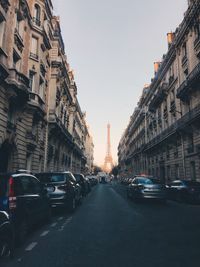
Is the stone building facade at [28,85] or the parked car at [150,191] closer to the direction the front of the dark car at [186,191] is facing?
the parked car

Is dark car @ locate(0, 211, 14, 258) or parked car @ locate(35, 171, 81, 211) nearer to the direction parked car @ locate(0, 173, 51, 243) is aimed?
the parked car

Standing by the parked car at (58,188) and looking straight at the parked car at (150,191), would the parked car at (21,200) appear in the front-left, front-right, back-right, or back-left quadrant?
back-right

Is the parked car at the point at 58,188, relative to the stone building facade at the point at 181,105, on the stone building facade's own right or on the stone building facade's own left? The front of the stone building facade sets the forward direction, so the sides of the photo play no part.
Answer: on the stone building facade's own left

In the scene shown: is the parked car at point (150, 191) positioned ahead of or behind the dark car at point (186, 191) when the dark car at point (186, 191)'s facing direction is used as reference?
ahead

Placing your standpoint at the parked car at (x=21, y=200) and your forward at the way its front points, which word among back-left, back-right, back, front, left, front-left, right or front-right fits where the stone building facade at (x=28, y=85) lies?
front-left

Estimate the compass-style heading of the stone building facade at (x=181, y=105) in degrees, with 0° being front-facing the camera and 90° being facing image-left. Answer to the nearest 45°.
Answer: approximately 90°

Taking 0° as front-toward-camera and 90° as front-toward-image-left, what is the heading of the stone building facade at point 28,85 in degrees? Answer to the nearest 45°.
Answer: approximately 270°

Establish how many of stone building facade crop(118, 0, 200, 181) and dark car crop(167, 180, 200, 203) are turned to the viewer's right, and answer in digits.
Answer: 0
